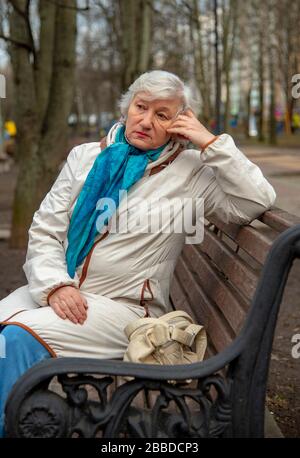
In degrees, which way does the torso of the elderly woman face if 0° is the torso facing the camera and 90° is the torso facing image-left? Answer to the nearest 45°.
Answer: approximately 45°

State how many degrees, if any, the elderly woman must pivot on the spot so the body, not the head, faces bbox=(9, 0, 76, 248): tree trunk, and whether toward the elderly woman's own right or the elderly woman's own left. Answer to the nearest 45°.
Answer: approximately 135° to the elderly woman's own right

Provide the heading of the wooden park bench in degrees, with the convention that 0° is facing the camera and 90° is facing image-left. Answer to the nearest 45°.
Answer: approximately 90°

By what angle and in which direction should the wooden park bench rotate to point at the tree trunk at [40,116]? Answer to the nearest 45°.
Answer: approximately 90° to its right
